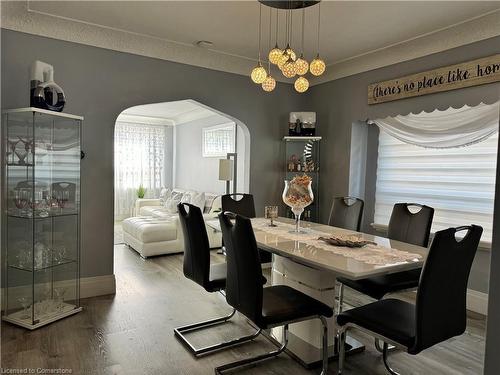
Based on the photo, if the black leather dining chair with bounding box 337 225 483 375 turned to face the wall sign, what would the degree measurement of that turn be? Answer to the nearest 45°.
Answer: approximately 45° to its right

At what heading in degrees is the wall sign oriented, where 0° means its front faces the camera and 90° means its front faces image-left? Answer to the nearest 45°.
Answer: approximately 45°

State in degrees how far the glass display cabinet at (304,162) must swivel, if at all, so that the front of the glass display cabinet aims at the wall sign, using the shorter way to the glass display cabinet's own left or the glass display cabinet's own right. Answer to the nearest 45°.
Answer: approximately 45° to the glass display cabinet's own left

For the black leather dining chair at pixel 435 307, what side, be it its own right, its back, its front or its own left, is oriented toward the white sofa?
front

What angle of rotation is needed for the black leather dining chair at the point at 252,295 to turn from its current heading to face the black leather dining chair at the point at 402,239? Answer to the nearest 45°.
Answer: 0° — it already faces it

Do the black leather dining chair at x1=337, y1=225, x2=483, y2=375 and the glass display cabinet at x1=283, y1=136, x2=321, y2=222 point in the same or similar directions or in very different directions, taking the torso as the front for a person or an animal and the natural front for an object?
very different directions

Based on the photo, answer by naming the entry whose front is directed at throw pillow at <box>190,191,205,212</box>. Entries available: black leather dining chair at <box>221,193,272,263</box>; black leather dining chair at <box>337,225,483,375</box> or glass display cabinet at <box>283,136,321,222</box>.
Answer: black leather dining chair at <box>337,225,483,375</box>

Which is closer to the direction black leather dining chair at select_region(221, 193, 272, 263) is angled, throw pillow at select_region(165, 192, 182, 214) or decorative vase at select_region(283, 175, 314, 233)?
the decorative vase

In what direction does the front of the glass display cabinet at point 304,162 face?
toward the camera

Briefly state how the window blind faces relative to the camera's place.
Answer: facing the viewer and to the left of the viewer

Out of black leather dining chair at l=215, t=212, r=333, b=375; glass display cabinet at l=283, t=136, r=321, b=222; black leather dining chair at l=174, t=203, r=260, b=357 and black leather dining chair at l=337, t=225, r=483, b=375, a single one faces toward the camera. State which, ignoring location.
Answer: the glass display cabinet

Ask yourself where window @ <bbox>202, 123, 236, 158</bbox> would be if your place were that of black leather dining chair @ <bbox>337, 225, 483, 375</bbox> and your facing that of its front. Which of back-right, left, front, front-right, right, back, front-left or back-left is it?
front

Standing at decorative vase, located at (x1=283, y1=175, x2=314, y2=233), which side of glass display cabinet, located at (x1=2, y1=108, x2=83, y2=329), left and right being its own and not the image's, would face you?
front

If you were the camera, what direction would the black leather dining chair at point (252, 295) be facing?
facing away from the viewer and to the right of the viewer
